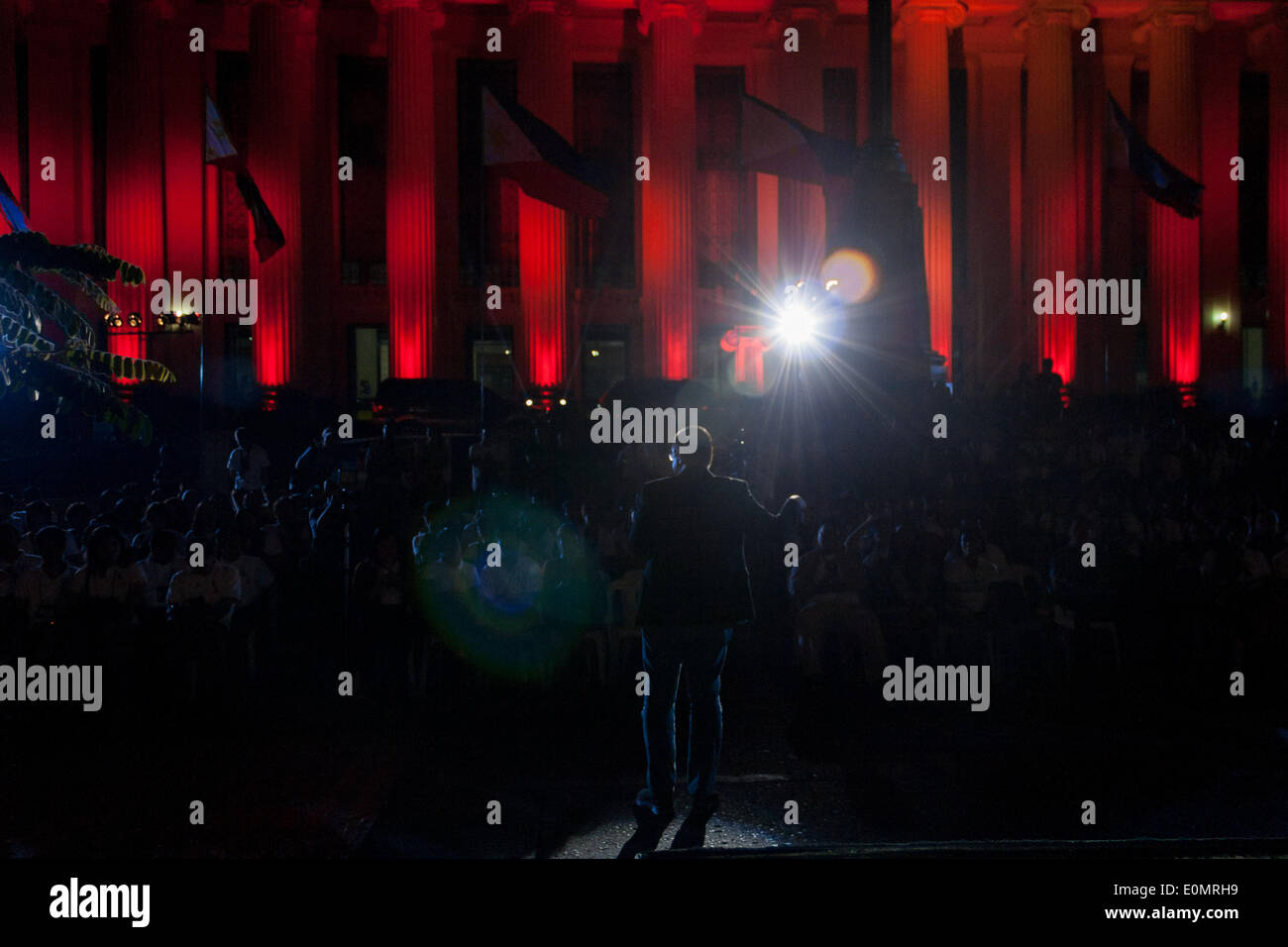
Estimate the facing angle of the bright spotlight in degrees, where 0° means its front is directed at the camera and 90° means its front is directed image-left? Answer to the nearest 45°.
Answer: approximately 0°

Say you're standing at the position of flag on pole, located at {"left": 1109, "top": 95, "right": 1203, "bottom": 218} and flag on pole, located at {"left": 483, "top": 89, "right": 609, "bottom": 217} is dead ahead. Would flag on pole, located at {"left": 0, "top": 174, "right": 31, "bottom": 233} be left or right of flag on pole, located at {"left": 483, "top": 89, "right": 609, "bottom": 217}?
left

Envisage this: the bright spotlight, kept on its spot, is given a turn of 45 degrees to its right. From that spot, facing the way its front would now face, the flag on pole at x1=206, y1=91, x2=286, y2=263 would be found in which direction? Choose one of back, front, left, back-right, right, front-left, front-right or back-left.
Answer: front

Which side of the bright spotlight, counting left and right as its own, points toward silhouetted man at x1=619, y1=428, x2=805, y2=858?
front
